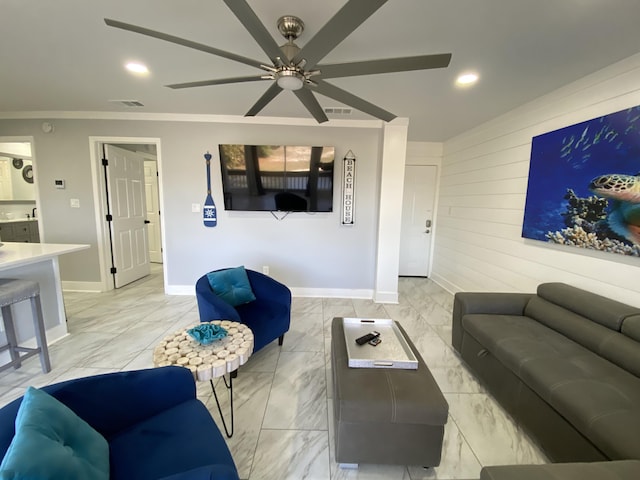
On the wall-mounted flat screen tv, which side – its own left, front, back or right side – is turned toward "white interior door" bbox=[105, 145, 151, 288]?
right

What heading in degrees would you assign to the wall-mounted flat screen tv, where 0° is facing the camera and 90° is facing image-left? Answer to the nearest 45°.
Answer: approximately 0°

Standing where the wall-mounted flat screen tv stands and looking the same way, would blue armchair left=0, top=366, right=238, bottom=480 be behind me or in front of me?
in front

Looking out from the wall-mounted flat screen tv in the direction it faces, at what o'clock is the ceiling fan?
The ceiling fan is roughly at 12 o'clock from the wall-mounted flat screen tv.

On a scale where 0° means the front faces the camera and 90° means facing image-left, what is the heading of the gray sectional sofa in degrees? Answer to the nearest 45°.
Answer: approximately 45°

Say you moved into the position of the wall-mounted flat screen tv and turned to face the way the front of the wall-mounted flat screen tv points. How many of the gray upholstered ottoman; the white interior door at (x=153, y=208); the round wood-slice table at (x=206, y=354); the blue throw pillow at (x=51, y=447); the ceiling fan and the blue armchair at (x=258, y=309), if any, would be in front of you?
5

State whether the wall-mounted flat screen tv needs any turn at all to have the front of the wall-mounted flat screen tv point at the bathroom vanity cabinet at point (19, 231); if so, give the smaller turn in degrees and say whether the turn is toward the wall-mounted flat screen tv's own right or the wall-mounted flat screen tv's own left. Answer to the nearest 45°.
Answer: approximately 90° to the wall-mounted flat screen tv's own right

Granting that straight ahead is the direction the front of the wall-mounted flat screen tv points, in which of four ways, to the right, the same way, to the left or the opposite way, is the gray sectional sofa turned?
to the right
